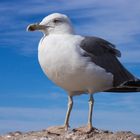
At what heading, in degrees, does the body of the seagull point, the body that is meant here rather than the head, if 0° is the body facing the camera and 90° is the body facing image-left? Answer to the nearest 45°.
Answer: approximately 45°
